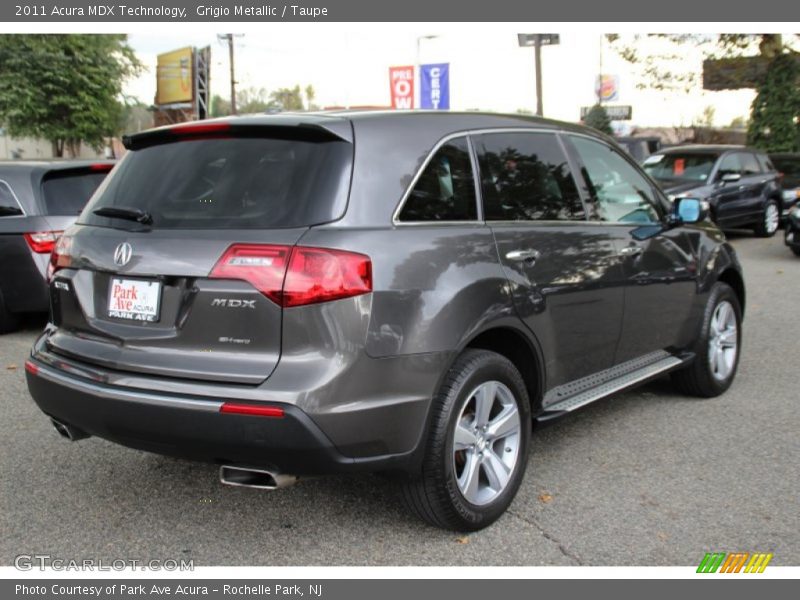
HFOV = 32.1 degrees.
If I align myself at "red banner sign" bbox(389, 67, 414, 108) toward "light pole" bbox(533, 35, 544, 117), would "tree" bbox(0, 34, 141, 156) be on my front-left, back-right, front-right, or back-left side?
back-right

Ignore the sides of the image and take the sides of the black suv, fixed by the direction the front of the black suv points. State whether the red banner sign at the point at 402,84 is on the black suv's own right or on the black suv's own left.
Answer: on the black suv's own right

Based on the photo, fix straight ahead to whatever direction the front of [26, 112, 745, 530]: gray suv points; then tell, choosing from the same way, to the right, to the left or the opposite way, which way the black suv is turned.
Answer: the opposite way

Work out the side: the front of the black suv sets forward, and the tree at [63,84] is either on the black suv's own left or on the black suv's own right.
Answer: on the black suv's own right

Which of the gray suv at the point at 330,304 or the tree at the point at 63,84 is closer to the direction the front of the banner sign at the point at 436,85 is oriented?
the gray suv

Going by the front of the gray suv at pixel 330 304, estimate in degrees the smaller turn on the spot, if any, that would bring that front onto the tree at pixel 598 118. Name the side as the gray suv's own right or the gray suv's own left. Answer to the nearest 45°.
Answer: approximately 45° to the gray suv's own left

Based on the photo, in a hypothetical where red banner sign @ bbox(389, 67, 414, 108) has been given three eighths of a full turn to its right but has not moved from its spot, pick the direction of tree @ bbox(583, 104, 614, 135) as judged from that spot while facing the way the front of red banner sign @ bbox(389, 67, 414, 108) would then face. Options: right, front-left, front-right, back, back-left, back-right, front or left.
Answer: right

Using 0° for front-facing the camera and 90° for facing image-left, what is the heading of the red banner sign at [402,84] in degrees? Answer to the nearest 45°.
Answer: approximately 0°

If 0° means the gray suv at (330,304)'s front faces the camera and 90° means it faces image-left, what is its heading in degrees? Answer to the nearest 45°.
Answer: approximately 225°

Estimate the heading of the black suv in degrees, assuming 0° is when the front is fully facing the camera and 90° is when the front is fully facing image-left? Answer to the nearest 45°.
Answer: approximately 45°
